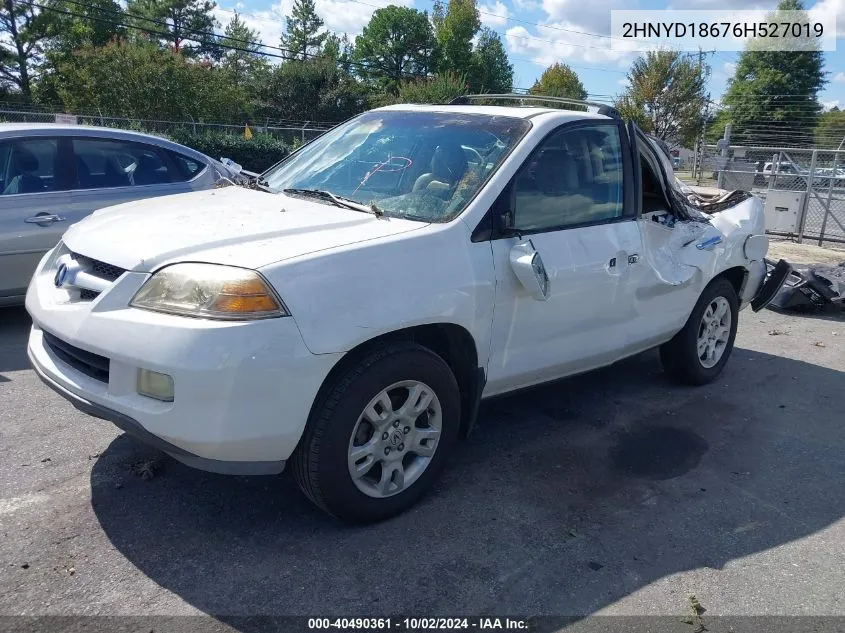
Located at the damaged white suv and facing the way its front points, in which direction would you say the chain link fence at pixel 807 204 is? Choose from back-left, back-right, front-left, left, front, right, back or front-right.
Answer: back

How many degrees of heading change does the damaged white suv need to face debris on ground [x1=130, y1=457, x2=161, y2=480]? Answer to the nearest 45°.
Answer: approximately 45° to its right

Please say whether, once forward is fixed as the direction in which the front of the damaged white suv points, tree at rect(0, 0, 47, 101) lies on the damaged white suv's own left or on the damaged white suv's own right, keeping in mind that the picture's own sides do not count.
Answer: on the damaged white suv's own right

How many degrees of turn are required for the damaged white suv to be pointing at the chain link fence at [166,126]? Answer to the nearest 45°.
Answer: approximately 135° to its right

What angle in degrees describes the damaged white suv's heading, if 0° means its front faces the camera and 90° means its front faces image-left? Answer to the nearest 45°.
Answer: approximately 45°

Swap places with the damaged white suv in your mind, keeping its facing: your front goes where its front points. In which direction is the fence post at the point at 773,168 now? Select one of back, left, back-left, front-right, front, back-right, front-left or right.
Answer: back

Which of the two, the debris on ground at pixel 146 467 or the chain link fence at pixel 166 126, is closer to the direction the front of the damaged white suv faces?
the debris on ground
